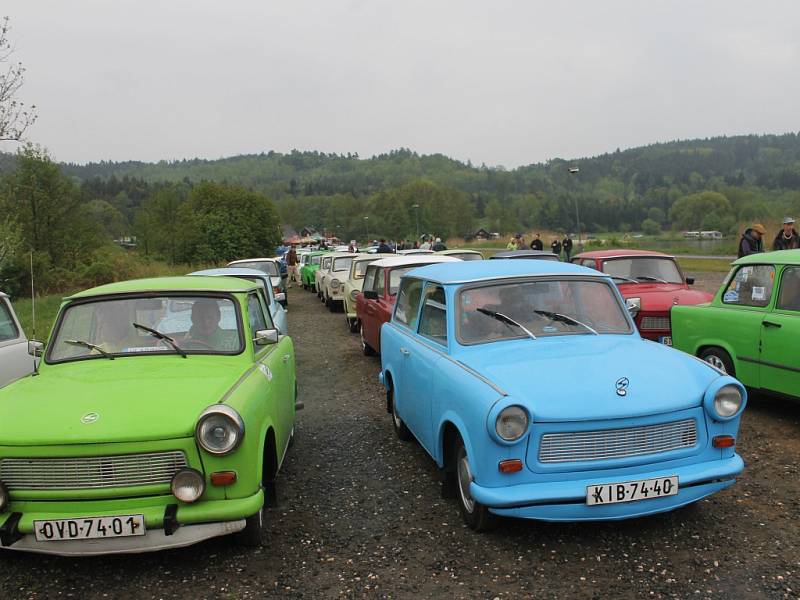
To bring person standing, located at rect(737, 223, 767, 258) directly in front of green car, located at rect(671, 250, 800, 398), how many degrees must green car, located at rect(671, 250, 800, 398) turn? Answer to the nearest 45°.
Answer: approximately 135° to its left

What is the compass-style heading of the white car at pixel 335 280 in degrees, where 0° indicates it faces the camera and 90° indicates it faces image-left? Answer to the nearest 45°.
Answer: approximately 315°

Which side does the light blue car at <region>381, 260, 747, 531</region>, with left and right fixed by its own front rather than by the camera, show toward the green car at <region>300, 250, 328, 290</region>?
back

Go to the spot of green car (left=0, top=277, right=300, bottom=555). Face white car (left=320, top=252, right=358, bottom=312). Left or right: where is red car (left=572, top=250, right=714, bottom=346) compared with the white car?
right

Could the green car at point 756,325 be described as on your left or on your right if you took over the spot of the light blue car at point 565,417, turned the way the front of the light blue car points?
on your left

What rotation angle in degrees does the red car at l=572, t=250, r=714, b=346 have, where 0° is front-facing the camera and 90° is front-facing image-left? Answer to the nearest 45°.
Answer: approximately 315°

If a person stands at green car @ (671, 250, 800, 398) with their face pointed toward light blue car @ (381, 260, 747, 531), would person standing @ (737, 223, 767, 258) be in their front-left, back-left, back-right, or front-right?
back-right

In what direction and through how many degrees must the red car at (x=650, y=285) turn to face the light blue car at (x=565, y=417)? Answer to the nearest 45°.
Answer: approximately 45° to its right
